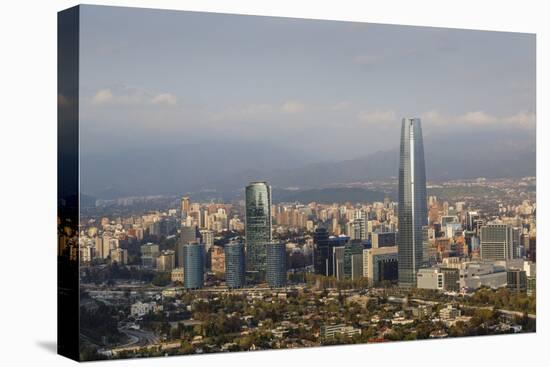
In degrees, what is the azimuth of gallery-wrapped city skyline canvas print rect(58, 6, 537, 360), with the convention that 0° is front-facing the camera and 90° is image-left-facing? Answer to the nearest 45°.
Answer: approximately 315°
